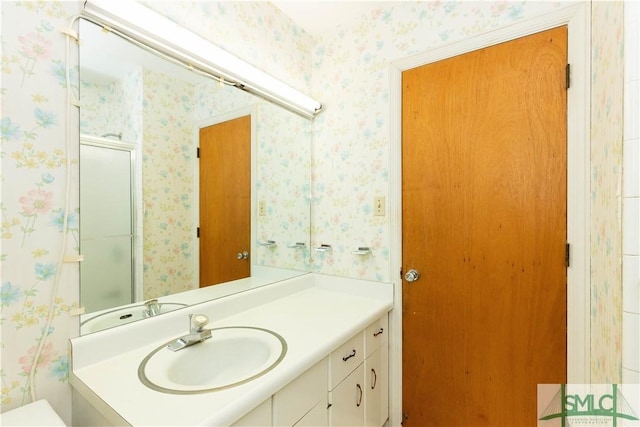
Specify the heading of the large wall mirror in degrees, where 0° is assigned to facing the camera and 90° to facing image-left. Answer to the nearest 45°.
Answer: approximately 315°

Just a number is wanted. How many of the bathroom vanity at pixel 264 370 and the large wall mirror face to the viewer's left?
0

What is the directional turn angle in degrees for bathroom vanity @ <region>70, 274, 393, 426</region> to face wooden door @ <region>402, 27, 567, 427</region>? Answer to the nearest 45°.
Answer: approximately 45° to its left

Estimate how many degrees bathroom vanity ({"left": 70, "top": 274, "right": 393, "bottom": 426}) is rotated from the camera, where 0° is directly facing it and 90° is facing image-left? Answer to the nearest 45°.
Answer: approximately 315°
